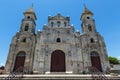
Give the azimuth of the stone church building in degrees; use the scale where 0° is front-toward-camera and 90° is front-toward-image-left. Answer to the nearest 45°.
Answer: approximately 0°

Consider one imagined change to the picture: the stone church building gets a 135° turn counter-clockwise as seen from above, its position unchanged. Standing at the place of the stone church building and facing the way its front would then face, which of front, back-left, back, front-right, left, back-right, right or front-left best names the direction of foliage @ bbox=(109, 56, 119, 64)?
front
